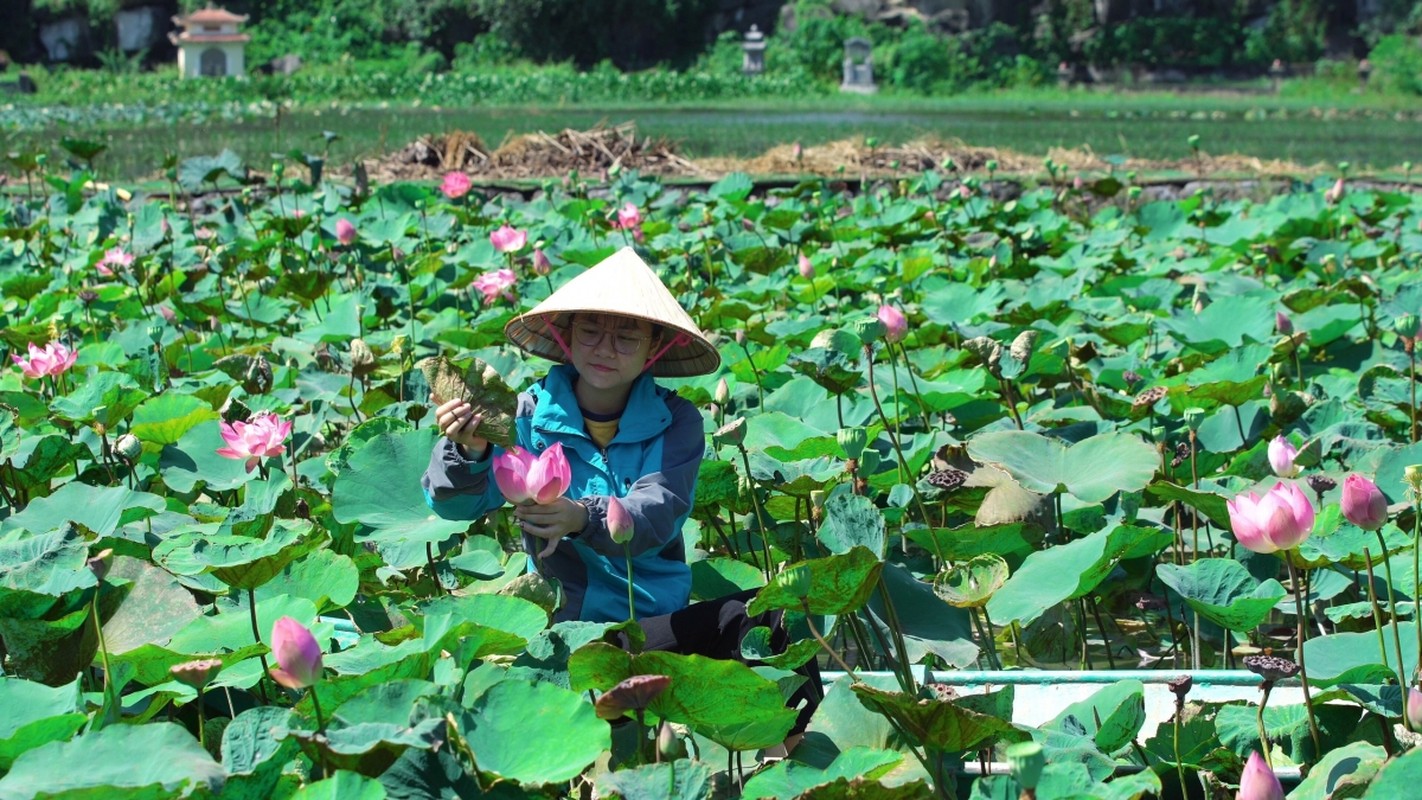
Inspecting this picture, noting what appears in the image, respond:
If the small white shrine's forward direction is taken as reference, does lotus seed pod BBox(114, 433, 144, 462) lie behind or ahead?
ahead

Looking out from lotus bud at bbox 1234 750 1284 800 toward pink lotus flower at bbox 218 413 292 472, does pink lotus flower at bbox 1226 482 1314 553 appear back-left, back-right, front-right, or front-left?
front-right

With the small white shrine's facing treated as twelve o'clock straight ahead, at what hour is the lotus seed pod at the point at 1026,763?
The lotus seed pod is roughly at 12 o'clock from the small white shrine.

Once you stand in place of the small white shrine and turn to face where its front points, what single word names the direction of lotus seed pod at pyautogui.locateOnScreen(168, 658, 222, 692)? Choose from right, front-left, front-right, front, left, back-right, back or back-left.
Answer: front

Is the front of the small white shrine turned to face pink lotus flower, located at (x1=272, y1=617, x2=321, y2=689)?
yes

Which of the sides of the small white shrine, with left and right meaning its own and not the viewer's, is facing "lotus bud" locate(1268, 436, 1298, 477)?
front

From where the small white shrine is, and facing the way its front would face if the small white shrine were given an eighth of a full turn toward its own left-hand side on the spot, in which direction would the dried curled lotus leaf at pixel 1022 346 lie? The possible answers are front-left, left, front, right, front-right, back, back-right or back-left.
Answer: front-right

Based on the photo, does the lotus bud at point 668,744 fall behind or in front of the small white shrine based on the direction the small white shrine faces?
in front

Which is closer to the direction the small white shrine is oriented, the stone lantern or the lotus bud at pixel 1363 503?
the lotus bud

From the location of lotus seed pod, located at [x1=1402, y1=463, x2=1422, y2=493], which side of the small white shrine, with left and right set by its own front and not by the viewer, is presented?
front

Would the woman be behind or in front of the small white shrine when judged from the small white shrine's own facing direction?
in front

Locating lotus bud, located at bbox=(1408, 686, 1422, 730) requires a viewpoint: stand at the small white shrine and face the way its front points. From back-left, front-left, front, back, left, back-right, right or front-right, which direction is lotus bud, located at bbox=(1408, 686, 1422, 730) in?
front

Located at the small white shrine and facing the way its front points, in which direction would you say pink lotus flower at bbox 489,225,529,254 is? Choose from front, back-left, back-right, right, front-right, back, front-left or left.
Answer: front

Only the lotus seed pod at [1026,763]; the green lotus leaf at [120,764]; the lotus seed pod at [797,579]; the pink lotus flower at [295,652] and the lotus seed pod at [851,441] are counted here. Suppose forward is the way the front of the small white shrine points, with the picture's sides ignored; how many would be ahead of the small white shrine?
5

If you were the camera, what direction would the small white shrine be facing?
facing the viewer

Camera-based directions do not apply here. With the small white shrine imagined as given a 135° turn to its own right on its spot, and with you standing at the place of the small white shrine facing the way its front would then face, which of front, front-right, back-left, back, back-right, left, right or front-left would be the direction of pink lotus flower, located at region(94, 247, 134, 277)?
back-left

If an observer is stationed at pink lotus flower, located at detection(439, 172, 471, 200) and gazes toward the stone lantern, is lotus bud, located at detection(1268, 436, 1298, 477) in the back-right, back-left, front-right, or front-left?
back-right
